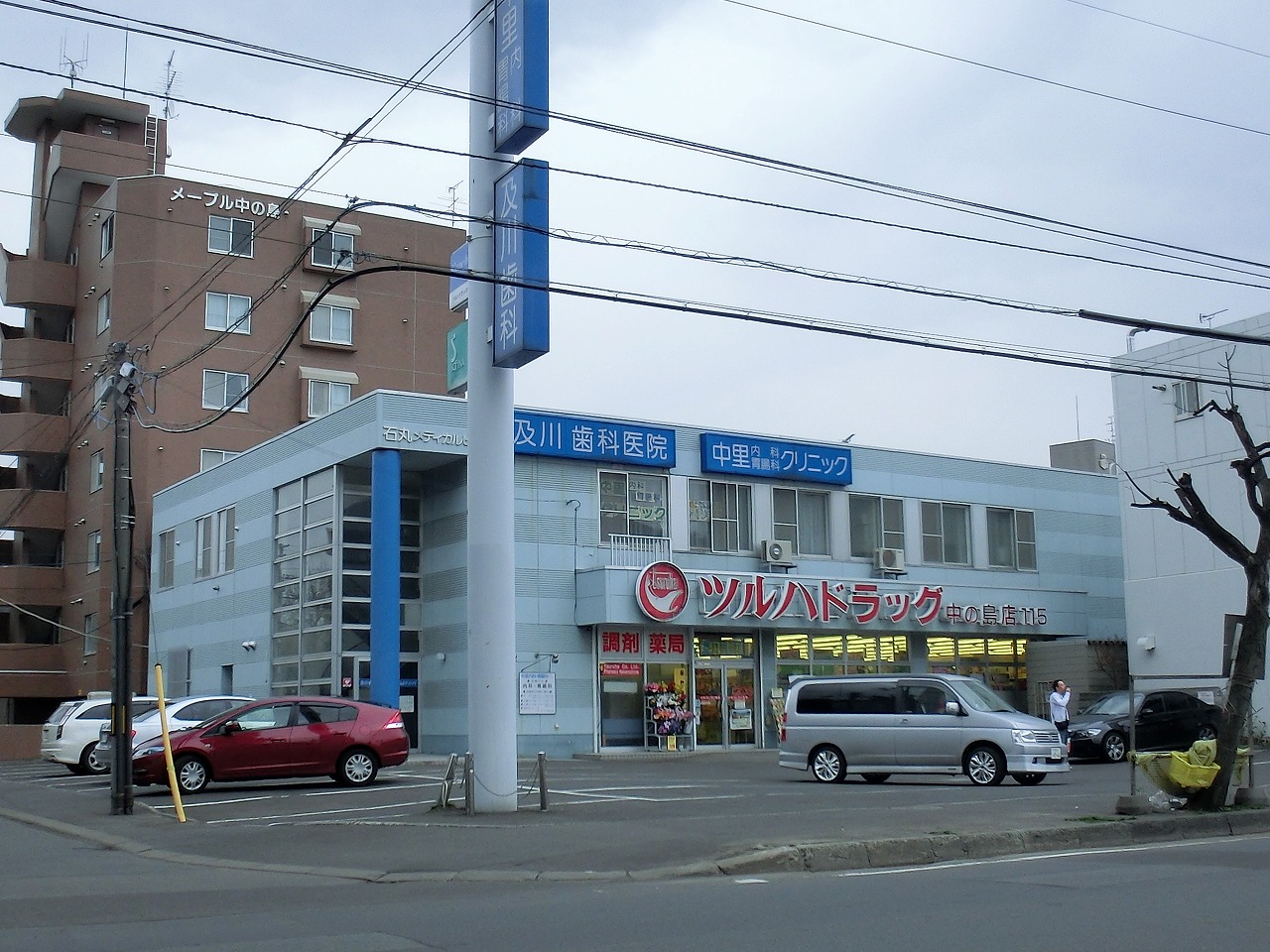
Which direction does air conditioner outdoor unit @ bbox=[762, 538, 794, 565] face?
toward the camera

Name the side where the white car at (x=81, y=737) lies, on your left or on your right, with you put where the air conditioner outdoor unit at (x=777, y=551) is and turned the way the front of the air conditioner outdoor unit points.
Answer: on your right

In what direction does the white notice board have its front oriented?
toward the camera

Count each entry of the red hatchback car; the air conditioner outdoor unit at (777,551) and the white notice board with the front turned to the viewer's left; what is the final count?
1

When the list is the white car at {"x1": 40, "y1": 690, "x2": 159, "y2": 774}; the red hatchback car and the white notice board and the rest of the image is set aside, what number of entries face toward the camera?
1

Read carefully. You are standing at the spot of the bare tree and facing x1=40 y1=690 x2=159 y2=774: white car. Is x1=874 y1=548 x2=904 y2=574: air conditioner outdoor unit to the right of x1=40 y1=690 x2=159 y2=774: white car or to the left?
right

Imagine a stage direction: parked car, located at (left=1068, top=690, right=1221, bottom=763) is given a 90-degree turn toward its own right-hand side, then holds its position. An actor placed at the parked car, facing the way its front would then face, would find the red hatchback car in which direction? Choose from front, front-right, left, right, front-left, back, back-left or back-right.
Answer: left

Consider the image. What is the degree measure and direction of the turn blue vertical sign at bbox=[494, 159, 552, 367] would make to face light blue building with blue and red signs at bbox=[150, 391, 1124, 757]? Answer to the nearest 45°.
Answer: approximately 135° to its right

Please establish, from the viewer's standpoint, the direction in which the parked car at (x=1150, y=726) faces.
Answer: facing the viewer and to the left of the viewer

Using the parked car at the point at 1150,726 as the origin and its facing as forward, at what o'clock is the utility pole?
The utility pole is roughly at 12 o'clock from the parked car.

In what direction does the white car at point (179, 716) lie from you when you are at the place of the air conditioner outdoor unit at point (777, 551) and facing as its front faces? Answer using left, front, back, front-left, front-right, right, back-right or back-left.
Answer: front-right

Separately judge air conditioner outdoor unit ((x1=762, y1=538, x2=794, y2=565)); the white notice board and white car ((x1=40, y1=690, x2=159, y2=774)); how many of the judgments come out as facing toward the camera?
2

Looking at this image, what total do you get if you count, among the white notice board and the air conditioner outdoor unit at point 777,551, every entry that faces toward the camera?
2

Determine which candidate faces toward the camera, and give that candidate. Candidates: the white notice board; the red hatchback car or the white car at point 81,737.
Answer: the white notice board

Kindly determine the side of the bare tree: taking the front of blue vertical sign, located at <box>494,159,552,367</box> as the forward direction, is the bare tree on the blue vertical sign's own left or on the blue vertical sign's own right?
on the blue vertical sign's own left

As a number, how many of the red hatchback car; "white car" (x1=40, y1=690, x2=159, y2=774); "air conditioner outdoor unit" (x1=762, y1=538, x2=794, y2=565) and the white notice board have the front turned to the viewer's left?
1
